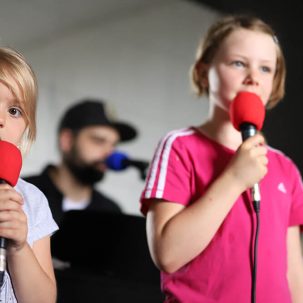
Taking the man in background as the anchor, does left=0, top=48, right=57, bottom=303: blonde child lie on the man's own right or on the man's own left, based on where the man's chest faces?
on the man's own right

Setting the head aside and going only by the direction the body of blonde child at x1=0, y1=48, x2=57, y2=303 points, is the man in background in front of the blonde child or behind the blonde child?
behind

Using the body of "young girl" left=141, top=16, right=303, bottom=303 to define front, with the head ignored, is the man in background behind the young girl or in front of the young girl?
behind

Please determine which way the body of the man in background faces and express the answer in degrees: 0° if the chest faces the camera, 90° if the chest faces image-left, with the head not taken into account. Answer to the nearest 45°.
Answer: approximately 315°

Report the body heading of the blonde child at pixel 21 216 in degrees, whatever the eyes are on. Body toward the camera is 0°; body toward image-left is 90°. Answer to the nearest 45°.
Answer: approximately 0°

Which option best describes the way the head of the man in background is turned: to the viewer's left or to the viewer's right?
to the viewer's right

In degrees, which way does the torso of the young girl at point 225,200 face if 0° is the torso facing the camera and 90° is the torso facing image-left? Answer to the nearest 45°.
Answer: approximately 315°
